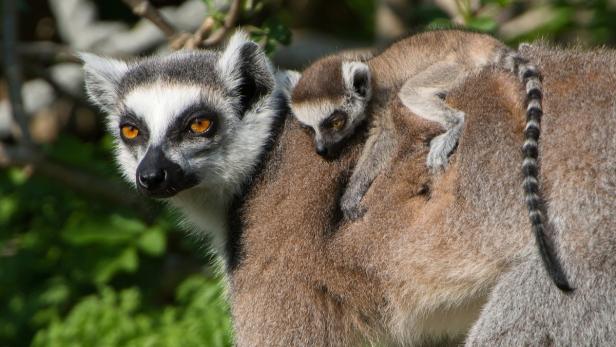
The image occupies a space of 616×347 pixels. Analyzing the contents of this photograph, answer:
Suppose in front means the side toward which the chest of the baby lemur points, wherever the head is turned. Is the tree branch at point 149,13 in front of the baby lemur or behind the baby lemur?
in front

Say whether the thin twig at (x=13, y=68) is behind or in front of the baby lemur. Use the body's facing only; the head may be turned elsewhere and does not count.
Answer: in front

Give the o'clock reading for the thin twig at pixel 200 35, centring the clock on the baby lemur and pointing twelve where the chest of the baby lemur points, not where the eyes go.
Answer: The thin twig is roughly at 1 o'clock from the baby lemur.

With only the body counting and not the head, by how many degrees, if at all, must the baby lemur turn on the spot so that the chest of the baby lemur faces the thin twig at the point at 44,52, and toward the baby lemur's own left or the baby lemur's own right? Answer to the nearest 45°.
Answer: approximately 45° to the baby lemur's own right

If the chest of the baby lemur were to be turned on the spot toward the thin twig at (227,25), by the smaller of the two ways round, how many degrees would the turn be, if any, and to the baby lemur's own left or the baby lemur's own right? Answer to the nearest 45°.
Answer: approximately 45° to the baby lemur's own right

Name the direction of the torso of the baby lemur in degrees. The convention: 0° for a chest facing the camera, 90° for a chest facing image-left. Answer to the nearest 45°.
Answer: approximately 90°
